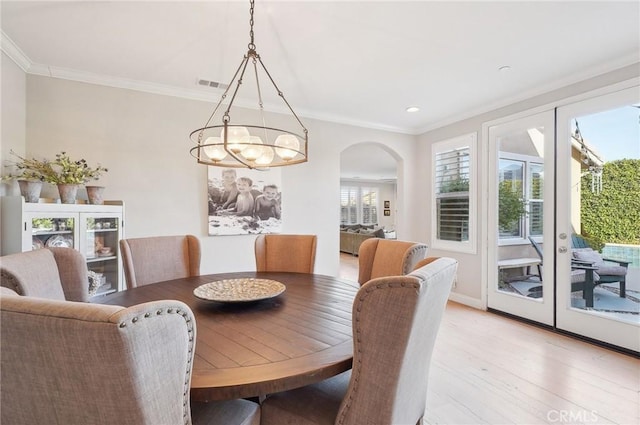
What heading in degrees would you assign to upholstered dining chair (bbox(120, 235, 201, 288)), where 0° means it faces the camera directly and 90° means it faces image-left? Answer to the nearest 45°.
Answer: approximately 315°

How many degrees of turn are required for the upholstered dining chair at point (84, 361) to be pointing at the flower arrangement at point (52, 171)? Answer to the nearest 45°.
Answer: approximately 45° to its left

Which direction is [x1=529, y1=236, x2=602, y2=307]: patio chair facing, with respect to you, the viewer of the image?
facing to the right of the viewer

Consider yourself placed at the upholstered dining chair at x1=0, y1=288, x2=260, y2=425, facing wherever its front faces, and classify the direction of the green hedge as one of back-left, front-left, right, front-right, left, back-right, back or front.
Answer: front-right

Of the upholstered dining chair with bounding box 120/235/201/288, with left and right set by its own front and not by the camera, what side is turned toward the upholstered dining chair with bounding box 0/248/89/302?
right

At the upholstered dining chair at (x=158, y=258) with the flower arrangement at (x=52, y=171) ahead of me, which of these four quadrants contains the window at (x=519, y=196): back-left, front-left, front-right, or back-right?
back-right
